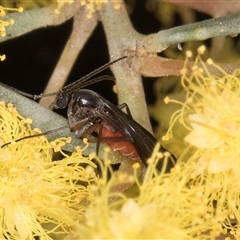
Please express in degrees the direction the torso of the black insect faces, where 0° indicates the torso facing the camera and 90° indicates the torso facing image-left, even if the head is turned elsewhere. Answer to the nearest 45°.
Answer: approximately 90°
